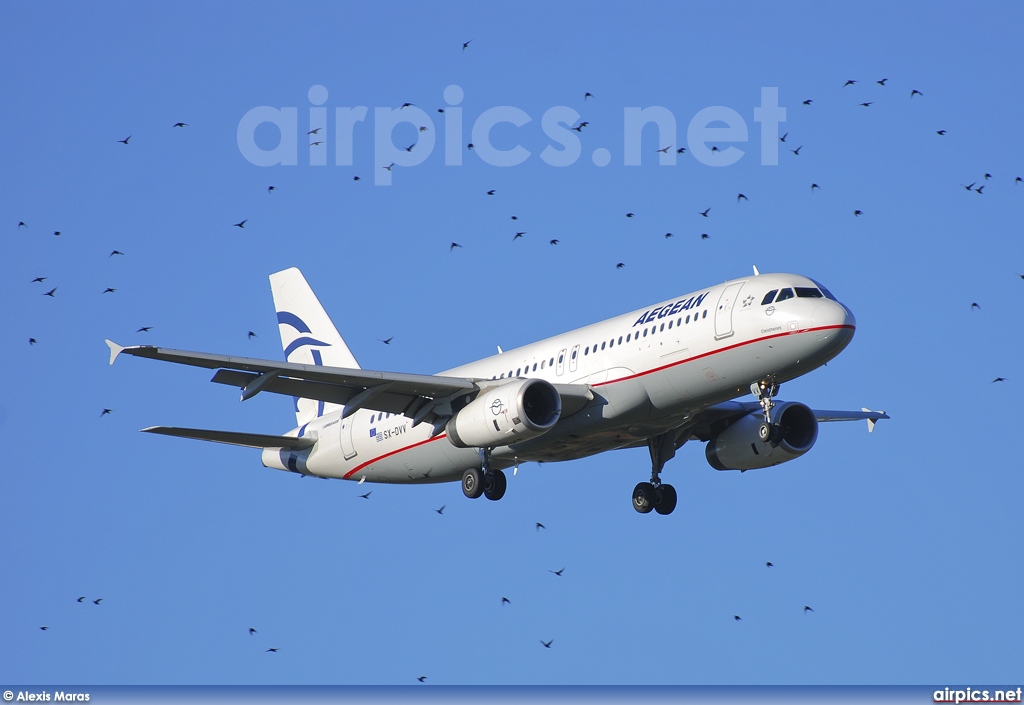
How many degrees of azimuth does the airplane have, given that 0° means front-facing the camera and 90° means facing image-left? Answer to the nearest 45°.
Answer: approximately 315°
